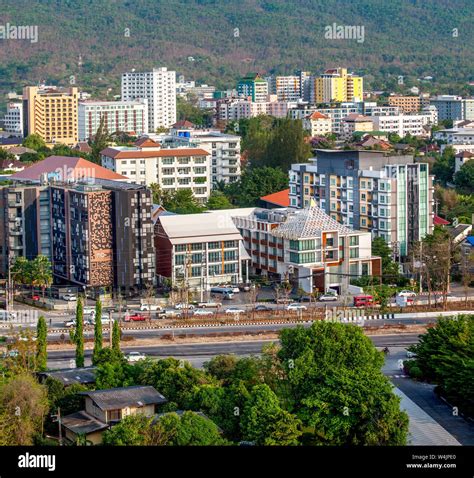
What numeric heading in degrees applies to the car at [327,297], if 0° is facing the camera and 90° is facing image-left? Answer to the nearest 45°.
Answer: approximately 90°

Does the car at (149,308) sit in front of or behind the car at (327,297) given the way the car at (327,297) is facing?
in front

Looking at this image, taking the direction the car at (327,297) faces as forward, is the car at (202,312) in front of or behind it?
in front

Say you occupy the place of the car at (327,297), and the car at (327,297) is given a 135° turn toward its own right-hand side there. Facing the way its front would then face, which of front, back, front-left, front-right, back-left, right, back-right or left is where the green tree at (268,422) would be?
back-right

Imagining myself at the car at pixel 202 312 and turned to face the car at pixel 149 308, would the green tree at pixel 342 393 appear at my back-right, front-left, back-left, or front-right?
back-left
